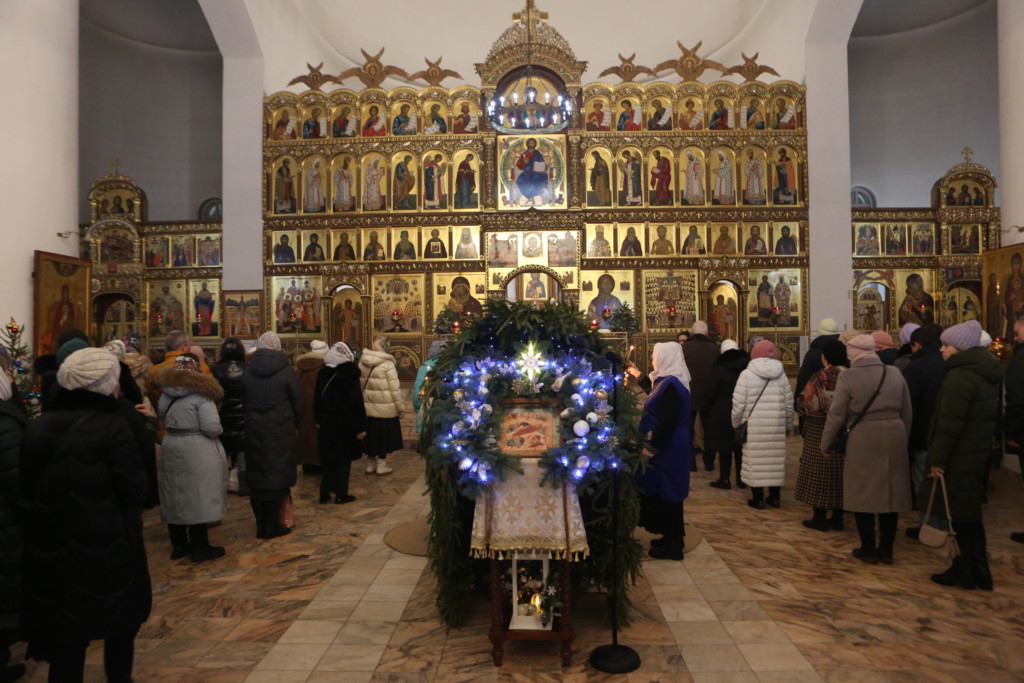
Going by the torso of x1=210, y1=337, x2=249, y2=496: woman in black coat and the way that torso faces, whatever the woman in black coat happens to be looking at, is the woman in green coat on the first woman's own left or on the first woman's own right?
on the first woman's own right

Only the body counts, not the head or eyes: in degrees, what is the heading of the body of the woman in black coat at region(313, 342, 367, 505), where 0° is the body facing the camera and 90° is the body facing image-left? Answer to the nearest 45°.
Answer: approximately 225°

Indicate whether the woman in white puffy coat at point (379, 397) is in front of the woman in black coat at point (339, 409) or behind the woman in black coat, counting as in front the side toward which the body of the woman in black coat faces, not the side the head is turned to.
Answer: in front

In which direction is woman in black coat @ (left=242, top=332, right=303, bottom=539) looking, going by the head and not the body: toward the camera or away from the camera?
away from the camera

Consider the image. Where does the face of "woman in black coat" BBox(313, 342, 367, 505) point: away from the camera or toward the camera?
away from the camera

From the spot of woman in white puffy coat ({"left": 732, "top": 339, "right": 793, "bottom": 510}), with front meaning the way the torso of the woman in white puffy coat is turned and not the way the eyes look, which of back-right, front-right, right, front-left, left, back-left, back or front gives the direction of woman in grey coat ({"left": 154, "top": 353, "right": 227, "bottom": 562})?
back-left

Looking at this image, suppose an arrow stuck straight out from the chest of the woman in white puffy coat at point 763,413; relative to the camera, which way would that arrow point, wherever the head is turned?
away from the camera

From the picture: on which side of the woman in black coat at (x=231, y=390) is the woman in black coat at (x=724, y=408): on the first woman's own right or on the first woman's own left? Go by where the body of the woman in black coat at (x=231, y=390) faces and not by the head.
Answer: on the first woman's own right

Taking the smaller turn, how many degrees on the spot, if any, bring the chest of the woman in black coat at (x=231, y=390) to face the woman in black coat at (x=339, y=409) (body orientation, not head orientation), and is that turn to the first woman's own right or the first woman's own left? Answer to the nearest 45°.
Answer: approximately 90° to the first woman's own right

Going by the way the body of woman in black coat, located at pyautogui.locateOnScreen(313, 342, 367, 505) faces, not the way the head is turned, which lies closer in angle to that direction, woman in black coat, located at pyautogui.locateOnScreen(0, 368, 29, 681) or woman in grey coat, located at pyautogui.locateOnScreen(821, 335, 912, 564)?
the woman in grey coat

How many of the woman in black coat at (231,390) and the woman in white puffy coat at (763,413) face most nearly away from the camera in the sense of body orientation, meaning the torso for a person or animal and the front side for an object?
2

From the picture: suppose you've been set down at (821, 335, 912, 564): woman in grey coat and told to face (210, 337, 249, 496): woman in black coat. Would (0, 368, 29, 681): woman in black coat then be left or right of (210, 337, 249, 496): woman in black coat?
left

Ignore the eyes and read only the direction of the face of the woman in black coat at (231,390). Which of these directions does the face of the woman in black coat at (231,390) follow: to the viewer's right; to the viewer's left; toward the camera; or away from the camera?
away from the camera

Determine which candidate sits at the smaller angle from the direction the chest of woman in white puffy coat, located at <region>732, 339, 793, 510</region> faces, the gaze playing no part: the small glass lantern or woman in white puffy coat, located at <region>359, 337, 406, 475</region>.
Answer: the woman in white puffy coat

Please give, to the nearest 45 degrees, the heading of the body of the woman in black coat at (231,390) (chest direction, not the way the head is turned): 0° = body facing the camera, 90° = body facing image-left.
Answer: approximately 180°
